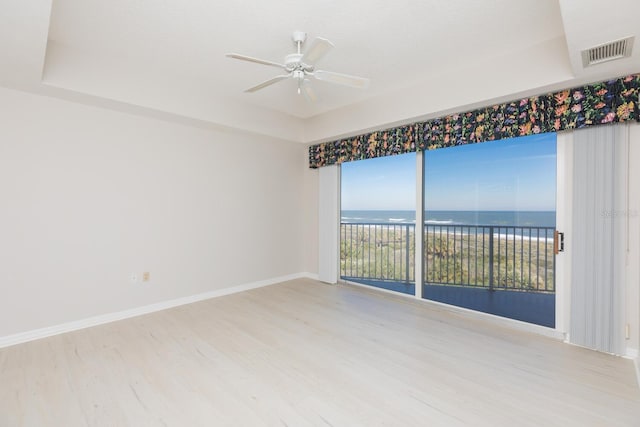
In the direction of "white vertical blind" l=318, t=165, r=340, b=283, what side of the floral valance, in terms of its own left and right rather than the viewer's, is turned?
right

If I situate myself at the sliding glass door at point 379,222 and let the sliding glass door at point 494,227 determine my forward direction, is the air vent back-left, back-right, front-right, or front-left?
front-right

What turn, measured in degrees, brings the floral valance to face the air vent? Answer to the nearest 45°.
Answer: approximately 90° to its left

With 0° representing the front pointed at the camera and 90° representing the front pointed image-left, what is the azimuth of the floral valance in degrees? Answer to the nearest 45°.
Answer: approximately 45°
